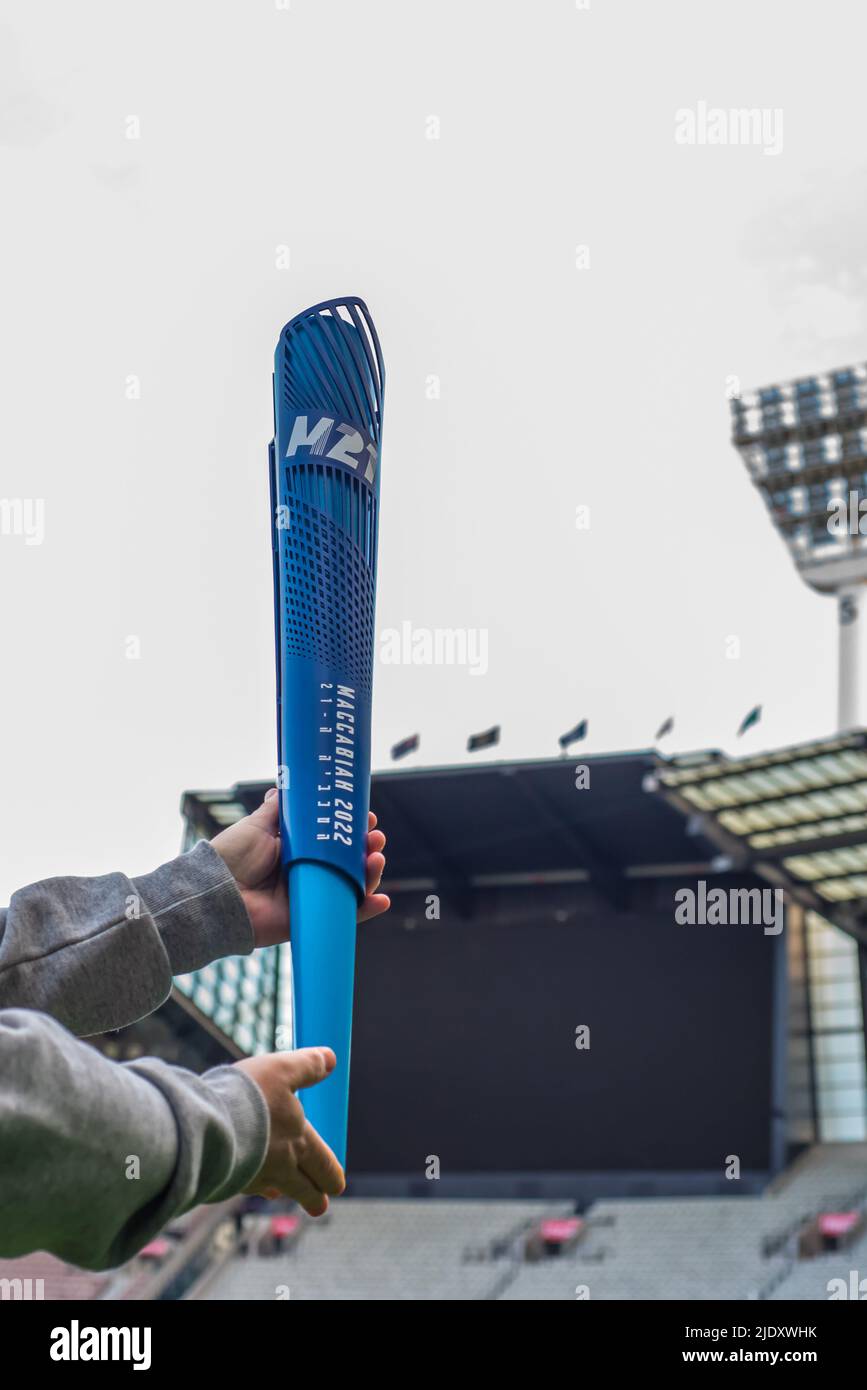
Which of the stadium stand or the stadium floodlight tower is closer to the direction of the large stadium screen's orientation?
the stadium stand

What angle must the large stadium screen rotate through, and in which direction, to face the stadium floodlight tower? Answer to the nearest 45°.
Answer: approximately 135° to its left

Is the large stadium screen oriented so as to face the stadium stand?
yes

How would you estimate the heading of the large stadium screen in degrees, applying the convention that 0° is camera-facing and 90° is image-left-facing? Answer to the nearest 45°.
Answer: approximately 0°
